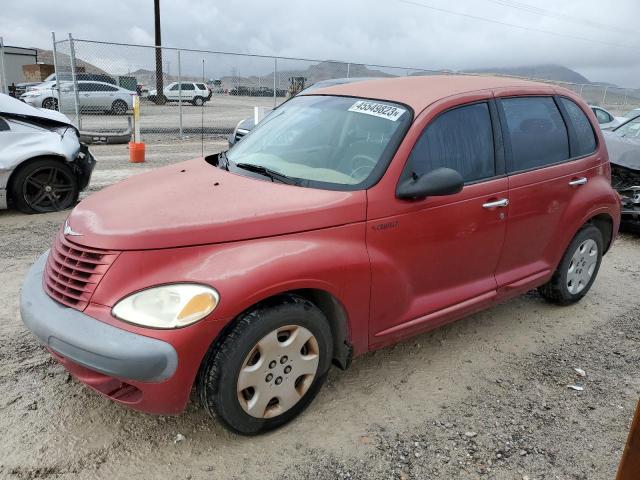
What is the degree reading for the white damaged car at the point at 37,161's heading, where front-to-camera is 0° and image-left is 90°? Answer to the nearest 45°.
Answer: approximately 270°

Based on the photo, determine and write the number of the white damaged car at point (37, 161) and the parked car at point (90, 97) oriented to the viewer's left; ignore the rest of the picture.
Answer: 1

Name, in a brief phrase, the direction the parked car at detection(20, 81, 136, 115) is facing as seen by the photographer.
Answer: facing to the left of the viewer

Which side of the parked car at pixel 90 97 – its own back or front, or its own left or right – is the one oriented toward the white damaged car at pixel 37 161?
left

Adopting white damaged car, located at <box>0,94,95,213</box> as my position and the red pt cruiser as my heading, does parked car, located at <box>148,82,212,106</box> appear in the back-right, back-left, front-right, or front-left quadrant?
back-left

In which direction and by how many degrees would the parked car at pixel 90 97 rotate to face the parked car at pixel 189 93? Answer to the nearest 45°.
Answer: approximately 135° to its right

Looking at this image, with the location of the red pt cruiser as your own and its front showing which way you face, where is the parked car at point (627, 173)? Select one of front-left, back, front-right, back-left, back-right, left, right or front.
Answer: back

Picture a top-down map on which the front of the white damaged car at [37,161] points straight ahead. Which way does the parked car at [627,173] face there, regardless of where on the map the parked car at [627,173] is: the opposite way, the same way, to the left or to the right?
the opposite way
